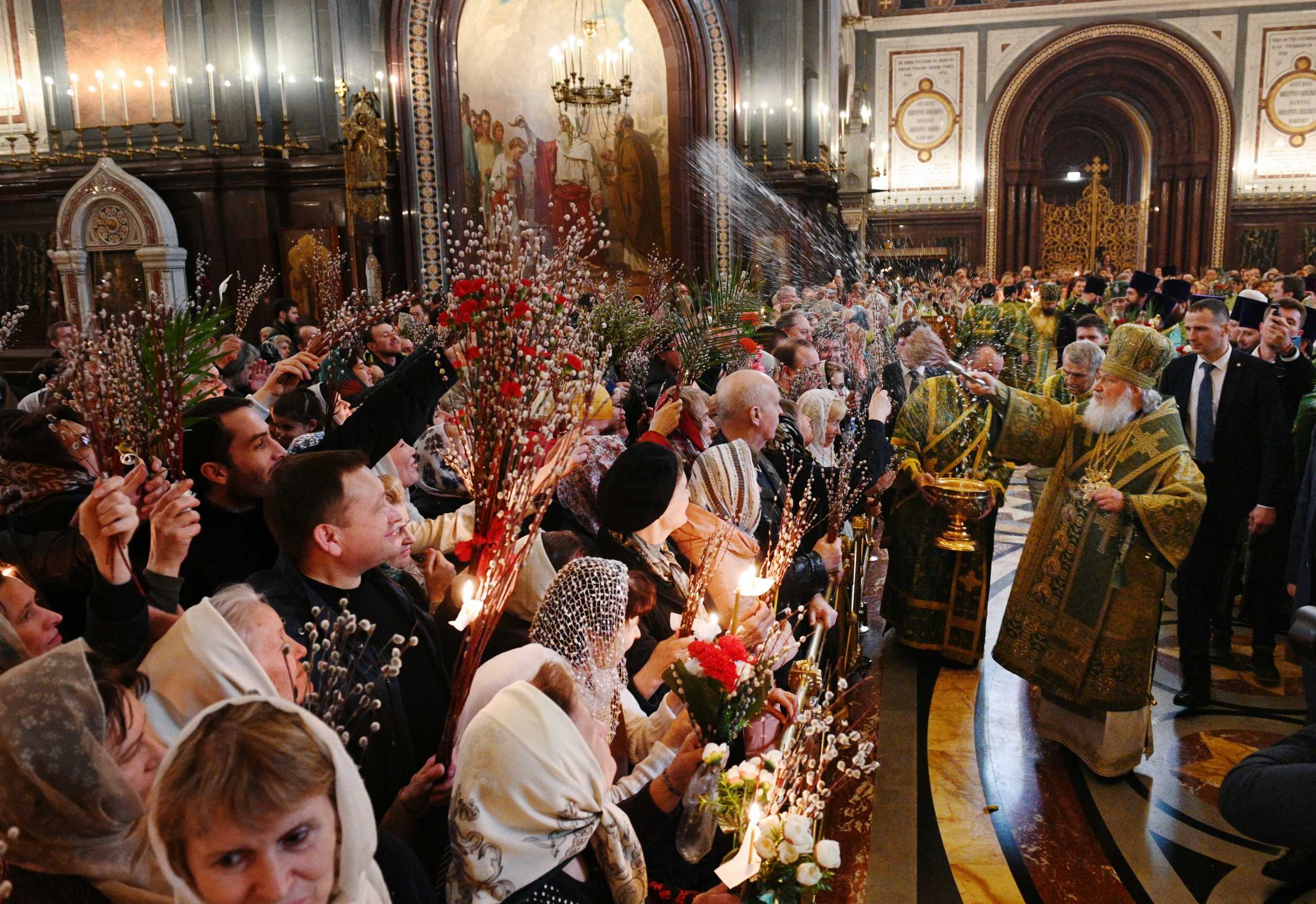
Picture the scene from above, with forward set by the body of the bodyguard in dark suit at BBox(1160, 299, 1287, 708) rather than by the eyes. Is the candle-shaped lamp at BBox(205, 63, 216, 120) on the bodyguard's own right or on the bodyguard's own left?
on the bodyguard's own right

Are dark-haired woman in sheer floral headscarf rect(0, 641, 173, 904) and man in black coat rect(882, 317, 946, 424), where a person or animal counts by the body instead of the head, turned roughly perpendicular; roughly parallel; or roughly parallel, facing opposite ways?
roughly perpendicular

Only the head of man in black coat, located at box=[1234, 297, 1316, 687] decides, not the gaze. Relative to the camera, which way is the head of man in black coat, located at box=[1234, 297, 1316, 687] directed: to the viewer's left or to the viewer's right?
to the viewer's left

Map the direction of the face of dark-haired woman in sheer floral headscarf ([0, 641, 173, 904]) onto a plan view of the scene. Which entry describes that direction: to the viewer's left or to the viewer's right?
to the viewer's right

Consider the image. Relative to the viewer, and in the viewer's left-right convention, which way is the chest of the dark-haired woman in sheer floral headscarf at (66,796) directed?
facing to the right of the viewer

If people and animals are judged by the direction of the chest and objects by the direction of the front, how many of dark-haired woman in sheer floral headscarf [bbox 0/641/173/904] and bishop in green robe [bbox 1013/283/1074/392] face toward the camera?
1

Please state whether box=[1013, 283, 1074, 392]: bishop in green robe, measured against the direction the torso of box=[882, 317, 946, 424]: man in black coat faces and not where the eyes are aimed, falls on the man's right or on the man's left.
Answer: on the man's left
